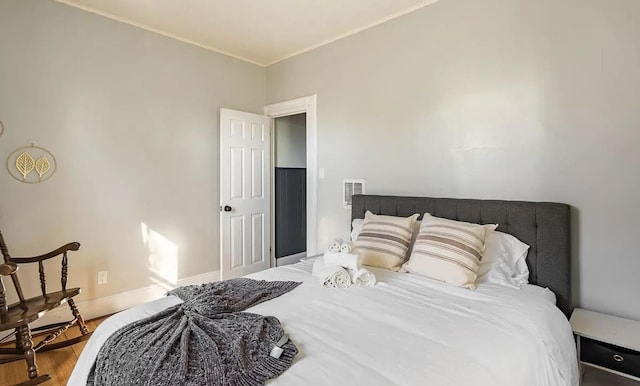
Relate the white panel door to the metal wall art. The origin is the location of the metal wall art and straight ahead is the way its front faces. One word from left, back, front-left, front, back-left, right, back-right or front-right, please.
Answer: left

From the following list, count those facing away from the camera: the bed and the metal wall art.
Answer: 0

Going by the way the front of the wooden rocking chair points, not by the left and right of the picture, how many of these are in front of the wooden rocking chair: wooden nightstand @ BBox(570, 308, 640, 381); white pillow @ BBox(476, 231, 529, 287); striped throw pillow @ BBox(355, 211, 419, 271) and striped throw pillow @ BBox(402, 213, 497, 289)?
4

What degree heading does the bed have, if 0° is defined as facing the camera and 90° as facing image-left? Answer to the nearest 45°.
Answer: approximately 45°

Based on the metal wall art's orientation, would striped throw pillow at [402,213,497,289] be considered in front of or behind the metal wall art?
in front

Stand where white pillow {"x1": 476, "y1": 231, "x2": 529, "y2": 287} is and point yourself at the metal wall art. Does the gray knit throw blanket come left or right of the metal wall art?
left

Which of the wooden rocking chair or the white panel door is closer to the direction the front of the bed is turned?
the wooden rocking chair

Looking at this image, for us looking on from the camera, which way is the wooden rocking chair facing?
facing the viewer and to the right of the viewer

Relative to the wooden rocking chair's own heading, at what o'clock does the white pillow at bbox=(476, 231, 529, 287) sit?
The white pillow is roughly at 12 o'clock from the wooden rocking chair.

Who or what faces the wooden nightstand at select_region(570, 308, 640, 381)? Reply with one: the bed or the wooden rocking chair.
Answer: the wooden rocking chair

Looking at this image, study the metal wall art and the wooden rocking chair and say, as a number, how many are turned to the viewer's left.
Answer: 0

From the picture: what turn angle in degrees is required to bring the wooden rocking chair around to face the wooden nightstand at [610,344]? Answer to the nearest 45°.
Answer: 0° — it already faces it

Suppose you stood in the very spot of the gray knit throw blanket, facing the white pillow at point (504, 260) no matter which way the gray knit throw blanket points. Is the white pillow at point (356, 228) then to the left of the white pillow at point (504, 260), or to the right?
left

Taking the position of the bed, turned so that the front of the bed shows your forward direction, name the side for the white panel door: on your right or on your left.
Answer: on your right
